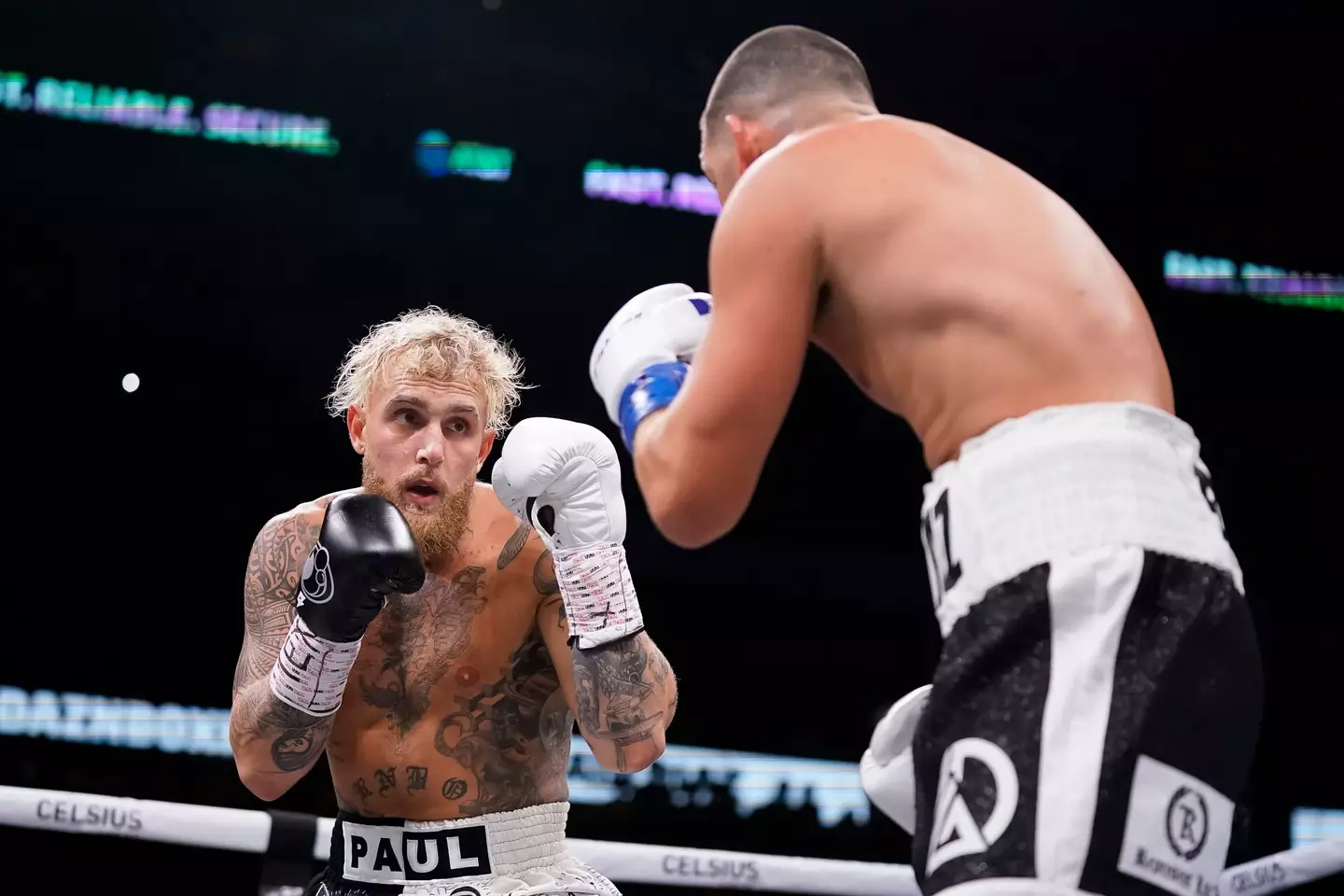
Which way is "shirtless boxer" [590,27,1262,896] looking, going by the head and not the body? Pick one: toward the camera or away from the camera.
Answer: away from the camera

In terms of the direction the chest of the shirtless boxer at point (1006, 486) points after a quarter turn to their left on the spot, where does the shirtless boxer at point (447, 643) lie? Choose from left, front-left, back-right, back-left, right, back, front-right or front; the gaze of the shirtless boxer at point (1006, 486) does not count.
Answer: right

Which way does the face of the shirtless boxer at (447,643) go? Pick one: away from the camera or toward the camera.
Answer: toward the camera

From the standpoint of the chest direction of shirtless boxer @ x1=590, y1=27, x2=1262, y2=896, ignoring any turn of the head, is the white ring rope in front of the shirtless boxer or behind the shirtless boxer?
in front

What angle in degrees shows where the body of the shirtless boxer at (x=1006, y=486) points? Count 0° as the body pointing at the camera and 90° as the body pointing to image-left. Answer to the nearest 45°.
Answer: approximately 135°

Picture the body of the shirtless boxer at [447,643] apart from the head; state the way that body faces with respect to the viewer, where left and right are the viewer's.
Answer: facing the viewer
